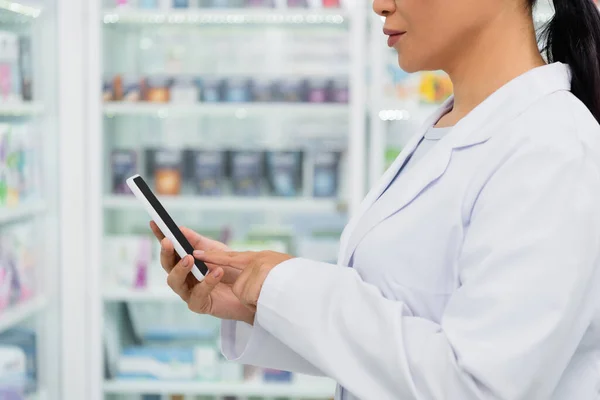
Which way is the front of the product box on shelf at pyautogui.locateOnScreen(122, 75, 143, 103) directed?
toward the camera

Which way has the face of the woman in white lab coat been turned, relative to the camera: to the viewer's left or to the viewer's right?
to the viewer's left

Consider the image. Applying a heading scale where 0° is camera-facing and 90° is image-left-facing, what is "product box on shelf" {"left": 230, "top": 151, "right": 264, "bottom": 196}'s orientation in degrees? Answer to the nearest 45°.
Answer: approximately 0°

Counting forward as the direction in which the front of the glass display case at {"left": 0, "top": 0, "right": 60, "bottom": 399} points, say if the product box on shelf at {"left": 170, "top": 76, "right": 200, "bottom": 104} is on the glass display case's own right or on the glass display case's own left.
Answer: on the glass display case's own left

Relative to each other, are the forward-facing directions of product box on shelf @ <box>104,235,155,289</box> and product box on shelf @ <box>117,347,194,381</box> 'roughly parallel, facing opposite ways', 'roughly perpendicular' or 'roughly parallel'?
roughly parallel

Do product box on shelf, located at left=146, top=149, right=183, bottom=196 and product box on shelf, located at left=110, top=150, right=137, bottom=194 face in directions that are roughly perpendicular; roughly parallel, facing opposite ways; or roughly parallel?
roughly parallel

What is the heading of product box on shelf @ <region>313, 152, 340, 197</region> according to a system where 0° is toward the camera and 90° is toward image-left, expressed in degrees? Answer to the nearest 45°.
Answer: approximately 0°

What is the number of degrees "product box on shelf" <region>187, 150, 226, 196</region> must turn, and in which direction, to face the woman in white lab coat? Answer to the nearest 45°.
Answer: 0° — it already faces them

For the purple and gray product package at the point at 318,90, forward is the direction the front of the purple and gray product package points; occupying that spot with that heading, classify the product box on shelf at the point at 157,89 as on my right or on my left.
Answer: on my right

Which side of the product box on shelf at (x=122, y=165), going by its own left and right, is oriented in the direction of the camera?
front

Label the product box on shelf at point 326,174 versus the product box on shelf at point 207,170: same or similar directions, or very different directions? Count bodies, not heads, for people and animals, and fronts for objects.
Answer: same or similar directions
